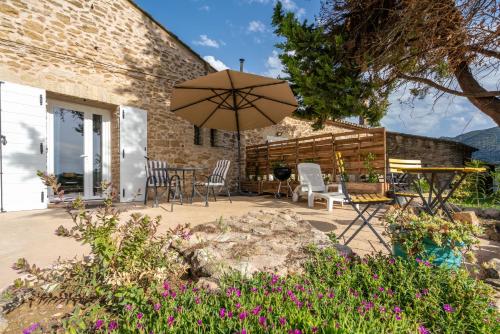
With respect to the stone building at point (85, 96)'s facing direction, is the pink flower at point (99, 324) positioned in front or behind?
in front

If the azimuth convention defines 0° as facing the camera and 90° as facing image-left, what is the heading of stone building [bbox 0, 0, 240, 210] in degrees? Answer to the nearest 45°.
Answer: approximately 315°

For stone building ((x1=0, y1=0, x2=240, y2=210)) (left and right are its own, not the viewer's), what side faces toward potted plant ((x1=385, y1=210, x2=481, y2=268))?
front

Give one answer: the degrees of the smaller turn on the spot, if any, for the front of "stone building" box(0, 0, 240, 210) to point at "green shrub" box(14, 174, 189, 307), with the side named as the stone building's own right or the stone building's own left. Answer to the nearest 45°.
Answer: approximately 45° to the stone building's own right

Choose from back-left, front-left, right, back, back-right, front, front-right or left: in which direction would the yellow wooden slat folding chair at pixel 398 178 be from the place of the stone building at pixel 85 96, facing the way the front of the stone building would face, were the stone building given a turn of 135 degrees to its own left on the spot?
back-right

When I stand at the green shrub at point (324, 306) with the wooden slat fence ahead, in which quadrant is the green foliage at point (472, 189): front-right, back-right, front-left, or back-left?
front-right

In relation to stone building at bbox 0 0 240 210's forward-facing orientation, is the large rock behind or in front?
in front

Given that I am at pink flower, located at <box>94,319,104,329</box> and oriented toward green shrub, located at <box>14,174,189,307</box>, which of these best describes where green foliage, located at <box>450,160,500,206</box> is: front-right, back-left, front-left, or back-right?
front-right
